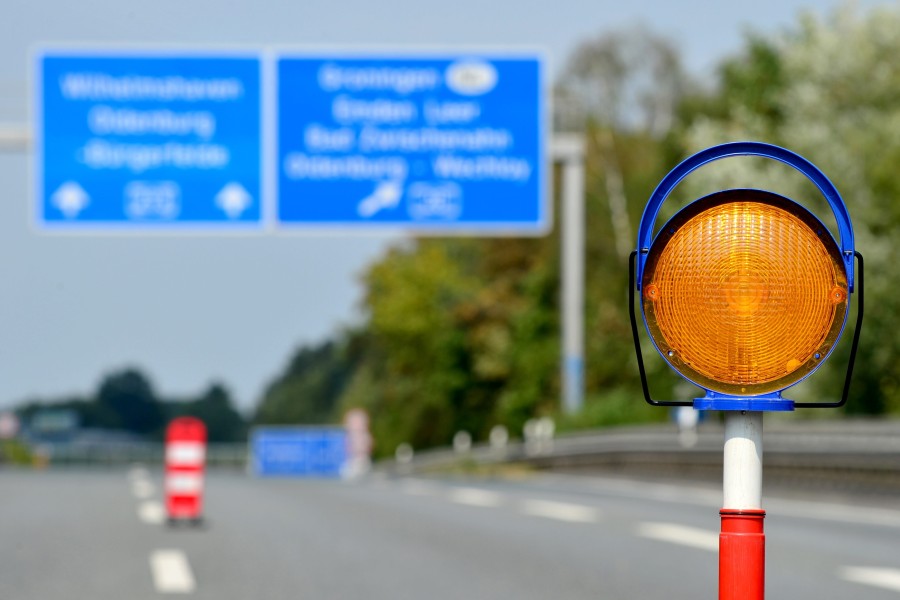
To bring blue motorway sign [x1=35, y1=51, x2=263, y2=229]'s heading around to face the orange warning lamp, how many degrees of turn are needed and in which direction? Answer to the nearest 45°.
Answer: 0° — it already faces it

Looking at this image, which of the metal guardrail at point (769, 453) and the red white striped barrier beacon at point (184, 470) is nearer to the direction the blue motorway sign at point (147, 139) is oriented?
the red white striped barrier beacon

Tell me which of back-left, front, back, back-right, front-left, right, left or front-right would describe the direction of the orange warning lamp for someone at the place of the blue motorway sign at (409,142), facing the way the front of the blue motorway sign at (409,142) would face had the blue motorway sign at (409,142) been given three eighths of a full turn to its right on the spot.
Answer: back-left

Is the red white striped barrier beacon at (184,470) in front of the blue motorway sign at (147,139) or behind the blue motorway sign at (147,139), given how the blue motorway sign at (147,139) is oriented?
in front

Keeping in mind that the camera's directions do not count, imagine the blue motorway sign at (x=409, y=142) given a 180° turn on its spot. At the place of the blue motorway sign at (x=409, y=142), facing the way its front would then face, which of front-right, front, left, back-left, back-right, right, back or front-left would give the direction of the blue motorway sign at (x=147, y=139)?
left

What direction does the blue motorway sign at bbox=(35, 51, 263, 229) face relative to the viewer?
toward the camera

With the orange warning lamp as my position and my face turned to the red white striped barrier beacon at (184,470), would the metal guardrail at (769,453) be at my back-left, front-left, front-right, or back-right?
front-right

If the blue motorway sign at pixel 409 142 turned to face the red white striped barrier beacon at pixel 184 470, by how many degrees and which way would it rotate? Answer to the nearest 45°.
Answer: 0° — it already faces it

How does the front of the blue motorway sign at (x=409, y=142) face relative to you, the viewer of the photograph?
facing the viewer
